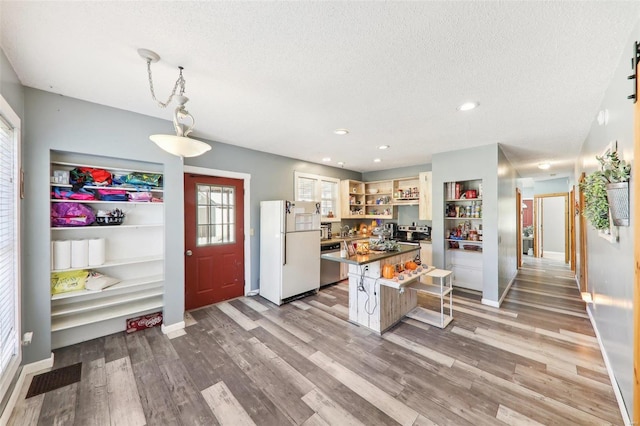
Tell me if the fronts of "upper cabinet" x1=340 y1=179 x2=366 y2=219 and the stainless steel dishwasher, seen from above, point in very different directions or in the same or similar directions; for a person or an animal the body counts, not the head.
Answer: same or similar directions

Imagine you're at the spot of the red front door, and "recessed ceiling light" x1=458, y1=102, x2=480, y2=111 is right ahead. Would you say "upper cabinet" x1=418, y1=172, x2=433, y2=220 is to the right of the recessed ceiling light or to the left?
left

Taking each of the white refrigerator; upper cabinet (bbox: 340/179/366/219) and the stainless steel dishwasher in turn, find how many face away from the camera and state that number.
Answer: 0

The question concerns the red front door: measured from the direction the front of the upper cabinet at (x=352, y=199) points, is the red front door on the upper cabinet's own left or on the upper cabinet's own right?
on the upper cabinet's own right

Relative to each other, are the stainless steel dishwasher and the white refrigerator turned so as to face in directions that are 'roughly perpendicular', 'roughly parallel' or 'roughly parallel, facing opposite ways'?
roughly parallel

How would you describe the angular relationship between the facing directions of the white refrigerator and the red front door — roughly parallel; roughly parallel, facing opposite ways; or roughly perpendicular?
roughly parallel

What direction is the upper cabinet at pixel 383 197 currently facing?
toward the camera

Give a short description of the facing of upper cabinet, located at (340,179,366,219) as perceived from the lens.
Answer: facing the viewer and to the right of the viewer

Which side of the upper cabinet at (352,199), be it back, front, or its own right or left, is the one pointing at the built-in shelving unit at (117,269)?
right

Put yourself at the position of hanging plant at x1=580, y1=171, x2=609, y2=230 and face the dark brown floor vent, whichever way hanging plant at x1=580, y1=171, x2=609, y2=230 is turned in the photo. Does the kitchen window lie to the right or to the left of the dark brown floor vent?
right

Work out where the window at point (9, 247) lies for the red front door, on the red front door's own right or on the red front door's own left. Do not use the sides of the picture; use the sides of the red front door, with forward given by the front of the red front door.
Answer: on the red front door's own right

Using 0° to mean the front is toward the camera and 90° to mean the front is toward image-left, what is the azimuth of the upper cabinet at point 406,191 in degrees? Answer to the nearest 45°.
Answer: approximately 45°
